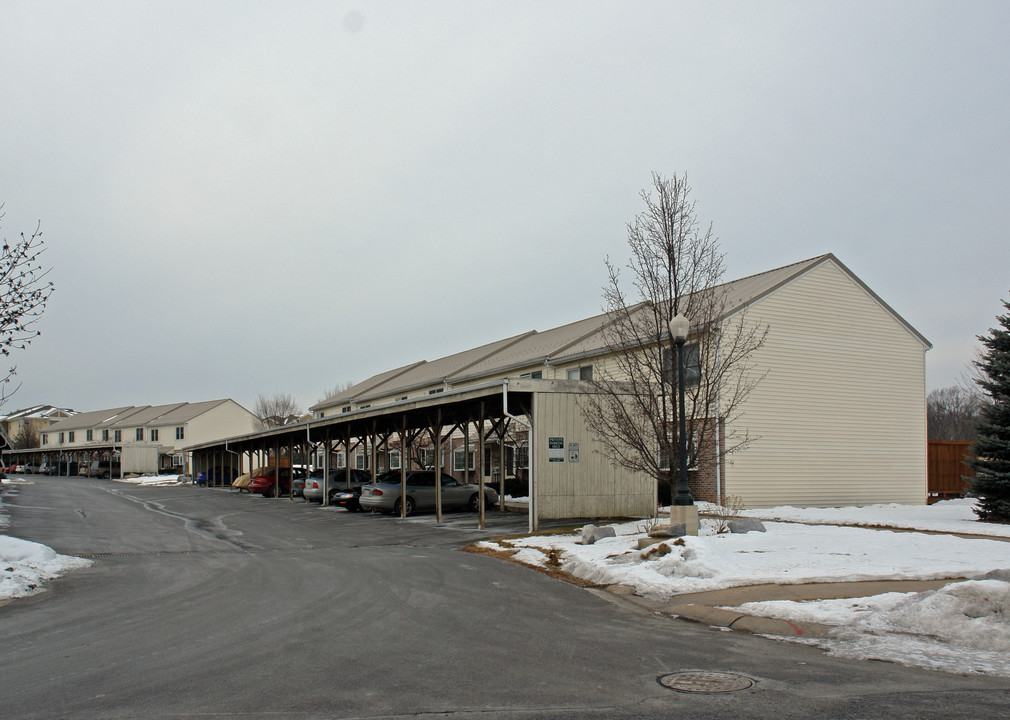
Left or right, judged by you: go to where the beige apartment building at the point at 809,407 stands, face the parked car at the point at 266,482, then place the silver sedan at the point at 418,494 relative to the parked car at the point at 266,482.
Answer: left

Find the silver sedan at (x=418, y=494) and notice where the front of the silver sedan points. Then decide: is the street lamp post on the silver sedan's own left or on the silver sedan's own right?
on the silver sedan's own right

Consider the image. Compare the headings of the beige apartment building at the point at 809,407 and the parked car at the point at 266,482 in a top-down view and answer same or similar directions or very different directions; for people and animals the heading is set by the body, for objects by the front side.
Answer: very different directions

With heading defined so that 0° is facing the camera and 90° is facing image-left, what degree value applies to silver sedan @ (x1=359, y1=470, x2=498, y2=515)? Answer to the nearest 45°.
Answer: approximately 225°

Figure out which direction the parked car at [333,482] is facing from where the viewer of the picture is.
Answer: facing away from the viewer and to the right of the viewer

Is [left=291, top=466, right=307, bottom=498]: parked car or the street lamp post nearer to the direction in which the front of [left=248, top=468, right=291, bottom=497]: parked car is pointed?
the parked car

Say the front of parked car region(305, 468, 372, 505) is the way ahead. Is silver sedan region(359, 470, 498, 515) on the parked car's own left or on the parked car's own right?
on the parked car's own right

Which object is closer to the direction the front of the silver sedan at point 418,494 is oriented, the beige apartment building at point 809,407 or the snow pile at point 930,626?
the beige apartment building

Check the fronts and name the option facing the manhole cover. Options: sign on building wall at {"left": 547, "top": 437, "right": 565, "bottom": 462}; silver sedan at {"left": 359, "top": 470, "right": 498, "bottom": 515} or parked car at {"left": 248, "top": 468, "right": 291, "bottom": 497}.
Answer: the sign on building wall

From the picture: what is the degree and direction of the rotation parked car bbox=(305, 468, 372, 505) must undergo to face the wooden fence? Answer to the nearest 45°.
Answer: approximately 45° to its right

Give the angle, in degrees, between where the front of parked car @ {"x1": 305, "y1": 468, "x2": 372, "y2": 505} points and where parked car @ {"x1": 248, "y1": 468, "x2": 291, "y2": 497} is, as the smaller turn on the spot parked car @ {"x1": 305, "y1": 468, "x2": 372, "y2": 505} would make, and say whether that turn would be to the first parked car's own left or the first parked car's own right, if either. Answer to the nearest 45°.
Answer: approximately 45° to the first parked car's own left

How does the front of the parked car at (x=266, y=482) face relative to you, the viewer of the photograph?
facing away from the viewer and to the right of the viewer

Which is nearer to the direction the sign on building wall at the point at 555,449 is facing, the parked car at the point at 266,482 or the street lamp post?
the street lamp post
